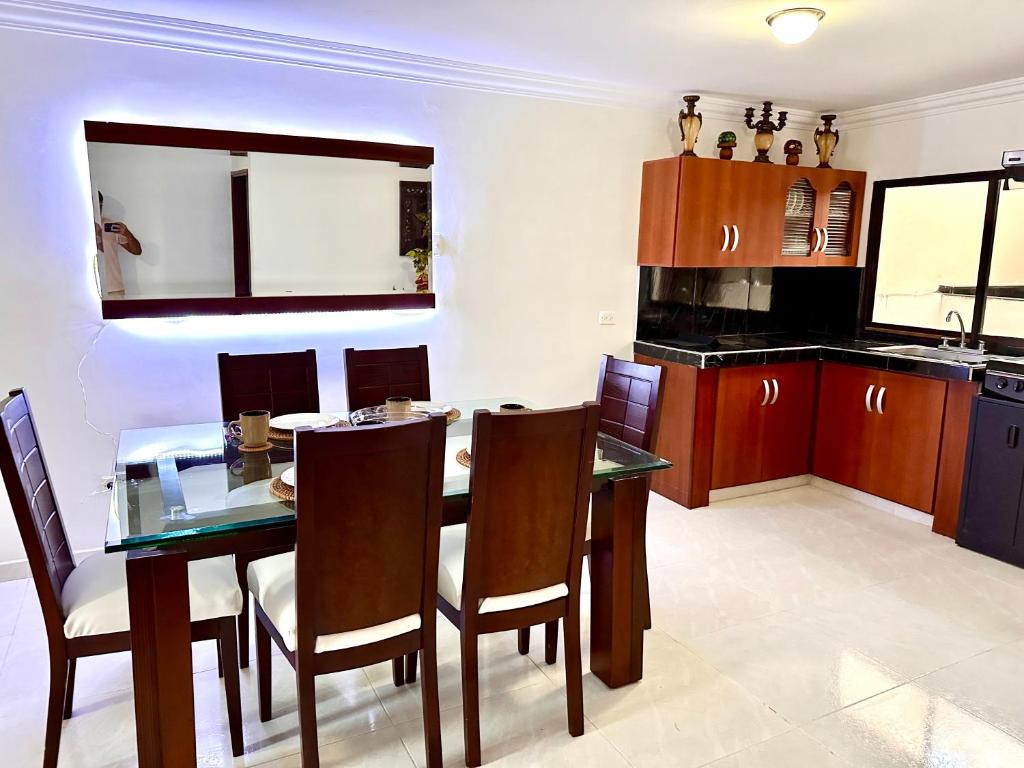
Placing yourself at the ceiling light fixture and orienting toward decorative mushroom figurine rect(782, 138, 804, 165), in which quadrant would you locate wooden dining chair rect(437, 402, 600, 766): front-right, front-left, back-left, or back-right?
back-left

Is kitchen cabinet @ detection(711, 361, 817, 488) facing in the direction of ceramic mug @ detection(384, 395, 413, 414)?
no

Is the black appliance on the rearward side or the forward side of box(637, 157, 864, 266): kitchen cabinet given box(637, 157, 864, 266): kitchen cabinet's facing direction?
on the forward side

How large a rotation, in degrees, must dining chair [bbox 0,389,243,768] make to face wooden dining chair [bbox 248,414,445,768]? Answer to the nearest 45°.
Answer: approximately 45° to its right

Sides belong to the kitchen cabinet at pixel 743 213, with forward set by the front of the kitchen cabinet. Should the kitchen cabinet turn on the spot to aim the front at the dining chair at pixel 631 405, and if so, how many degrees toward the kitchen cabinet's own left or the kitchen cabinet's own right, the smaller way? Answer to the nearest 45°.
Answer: approximately 45° to the kitchen cabinet's own right

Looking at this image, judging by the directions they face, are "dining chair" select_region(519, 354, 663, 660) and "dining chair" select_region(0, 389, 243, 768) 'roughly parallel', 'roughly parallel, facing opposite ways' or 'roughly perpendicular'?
roughly parallel, facing opposite ways

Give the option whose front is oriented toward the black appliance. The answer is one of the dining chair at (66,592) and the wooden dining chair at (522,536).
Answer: the dining chair

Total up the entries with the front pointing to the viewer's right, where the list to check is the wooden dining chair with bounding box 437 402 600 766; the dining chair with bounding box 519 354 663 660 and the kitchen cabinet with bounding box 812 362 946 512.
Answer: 0

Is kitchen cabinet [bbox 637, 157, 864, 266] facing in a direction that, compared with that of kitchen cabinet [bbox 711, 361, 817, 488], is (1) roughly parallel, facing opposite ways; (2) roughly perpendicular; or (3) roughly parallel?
roughly parallel

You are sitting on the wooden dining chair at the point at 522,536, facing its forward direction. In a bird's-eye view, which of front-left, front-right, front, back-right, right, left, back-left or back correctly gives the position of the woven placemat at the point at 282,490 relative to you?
front-left

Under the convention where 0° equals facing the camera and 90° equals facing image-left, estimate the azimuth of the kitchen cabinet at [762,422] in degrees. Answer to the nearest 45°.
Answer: approximately 315°

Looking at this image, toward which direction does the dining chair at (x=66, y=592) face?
to the viewer's right

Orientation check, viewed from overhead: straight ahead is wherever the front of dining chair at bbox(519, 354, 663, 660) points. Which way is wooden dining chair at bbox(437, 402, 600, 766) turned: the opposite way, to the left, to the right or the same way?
to the right

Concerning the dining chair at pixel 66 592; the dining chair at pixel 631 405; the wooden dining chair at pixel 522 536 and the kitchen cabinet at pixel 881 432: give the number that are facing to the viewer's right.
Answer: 1

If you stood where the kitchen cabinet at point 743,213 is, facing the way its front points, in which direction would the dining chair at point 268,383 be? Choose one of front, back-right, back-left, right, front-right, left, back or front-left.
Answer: right

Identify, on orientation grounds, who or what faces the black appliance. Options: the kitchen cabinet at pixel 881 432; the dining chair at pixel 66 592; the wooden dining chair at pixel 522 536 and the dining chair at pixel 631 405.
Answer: the dining chair at pixel 66 592

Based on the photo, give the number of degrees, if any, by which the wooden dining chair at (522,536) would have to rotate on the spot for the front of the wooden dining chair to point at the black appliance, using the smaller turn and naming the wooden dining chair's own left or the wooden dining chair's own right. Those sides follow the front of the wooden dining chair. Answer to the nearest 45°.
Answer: approximately 90° to the wooden dining chair's own right
